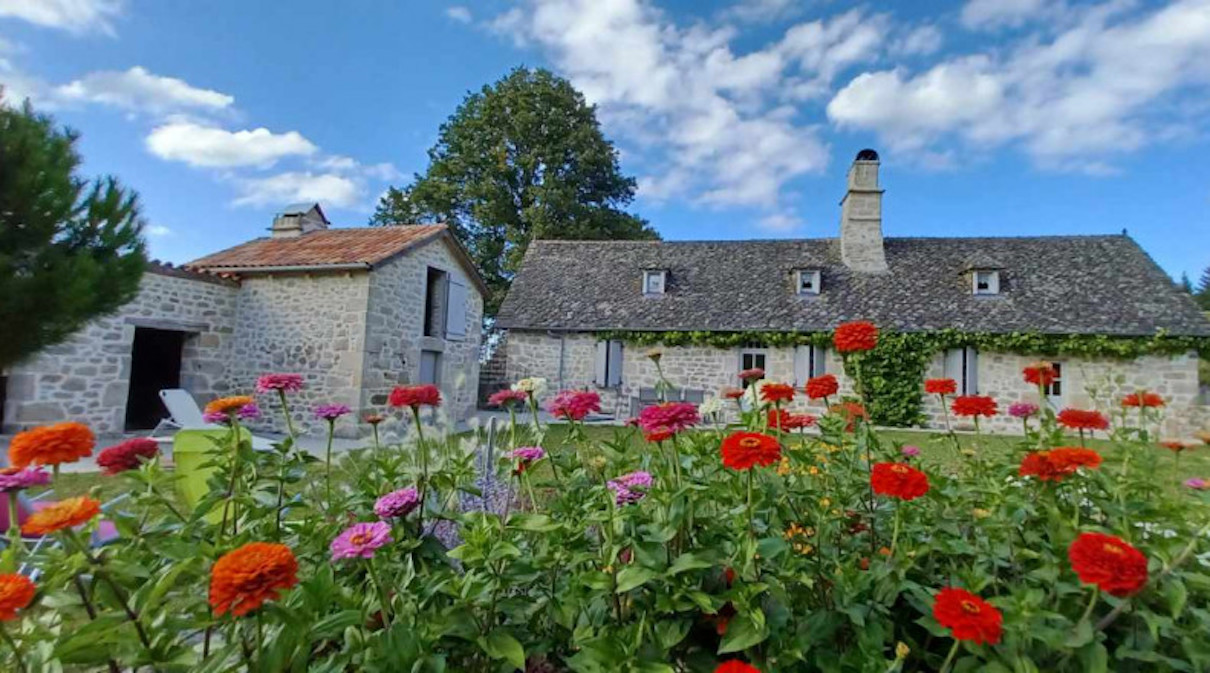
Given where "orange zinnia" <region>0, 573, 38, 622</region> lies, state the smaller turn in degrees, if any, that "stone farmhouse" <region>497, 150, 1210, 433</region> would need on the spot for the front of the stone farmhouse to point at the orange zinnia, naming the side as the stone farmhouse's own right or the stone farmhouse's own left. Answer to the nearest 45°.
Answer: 0° — it already faces it

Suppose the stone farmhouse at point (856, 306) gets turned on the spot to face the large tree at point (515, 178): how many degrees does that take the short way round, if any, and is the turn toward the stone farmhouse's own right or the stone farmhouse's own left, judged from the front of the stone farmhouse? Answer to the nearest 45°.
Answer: approximately 90° to the stone farmhouse's own right

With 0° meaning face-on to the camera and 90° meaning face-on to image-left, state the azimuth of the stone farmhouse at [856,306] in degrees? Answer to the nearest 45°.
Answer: approximately 0°

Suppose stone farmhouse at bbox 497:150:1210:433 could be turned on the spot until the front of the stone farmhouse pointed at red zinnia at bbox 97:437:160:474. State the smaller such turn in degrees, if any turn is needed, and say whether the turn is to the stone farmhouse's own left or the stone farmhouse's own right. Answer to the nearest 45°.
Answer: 0° — it already faces it

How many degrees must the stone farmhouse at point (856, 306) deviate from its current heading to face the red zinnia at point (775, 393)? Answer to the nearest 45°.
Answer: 0° — it already faces it

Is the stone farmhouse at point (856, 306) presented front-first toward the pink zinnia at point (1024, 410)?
yes

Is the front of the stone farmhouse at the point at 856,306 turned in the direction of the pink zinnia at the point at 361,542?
yes

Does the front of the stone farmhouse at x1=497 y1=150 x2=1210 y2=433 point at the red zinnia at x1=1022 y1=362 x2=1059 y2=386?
yes
